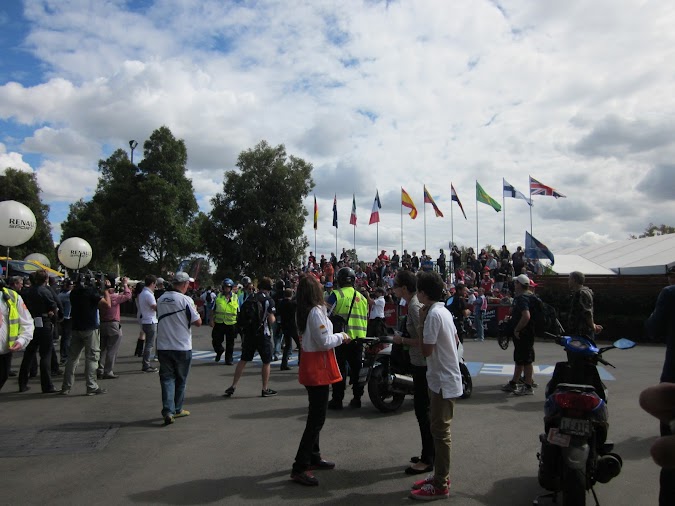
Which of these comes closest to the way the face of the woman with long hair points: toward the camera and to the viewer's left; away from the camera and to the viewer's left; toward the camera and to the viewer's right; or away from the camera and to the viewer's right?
away from the camera and to the viewer's right

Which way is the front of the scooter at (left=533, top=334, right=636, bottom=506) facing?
away from the camera

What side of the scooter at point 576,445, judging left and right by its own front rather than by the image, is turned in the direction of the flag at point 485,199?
front

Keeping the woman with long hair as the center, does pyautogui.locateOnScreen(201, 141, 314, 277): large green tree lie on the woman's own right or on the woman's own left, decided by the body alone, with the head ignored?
on the woman's own left

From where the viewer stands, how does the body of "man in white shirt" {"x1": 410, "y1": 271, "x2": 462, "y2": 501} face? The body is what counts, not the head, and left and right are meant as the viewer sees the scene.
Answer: facing to the left of the viewer

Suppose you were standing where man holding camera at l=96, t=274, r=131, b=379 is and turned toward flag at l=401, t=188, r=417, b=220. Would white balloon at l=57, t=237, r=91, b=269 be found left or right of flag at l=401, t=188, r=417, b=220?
left

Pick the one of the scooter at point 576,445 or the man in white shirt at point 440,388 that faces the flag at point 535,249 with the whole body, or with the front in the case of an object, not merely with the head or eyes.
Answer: the scooter

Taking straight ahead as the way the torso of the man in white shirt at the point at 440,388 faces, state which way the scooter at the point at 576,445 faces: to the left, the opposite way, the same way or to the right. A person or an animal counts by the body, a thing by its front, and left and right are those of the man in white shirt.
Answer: to the right

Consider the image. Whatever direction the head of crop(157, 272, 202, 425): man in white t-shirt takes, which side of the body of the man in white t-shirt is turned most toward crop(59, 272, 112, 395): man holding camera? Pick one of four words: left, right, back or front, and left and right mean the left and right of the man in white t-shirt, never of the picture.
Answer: left

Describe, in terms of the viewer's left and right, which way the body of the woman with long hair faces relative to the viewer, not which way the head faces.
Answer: facing to the right of the viewer

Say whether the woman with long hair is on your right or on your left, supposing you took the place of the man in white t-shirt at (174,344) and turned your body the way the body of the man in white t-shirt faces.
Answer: on your right
